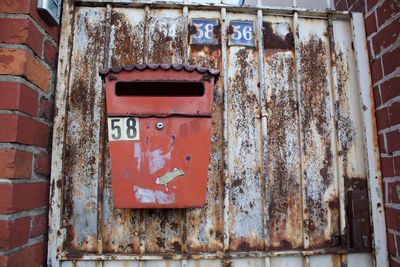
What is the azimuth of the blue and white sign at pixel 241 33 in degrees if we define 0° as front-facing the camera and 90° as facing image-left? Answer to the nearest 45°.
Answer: approximately 0°

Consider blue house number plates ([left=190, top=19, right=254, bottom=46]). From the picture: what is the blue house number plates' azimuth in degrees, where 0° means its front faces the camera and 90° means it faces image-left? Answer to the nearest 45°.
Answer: approximately 0°
